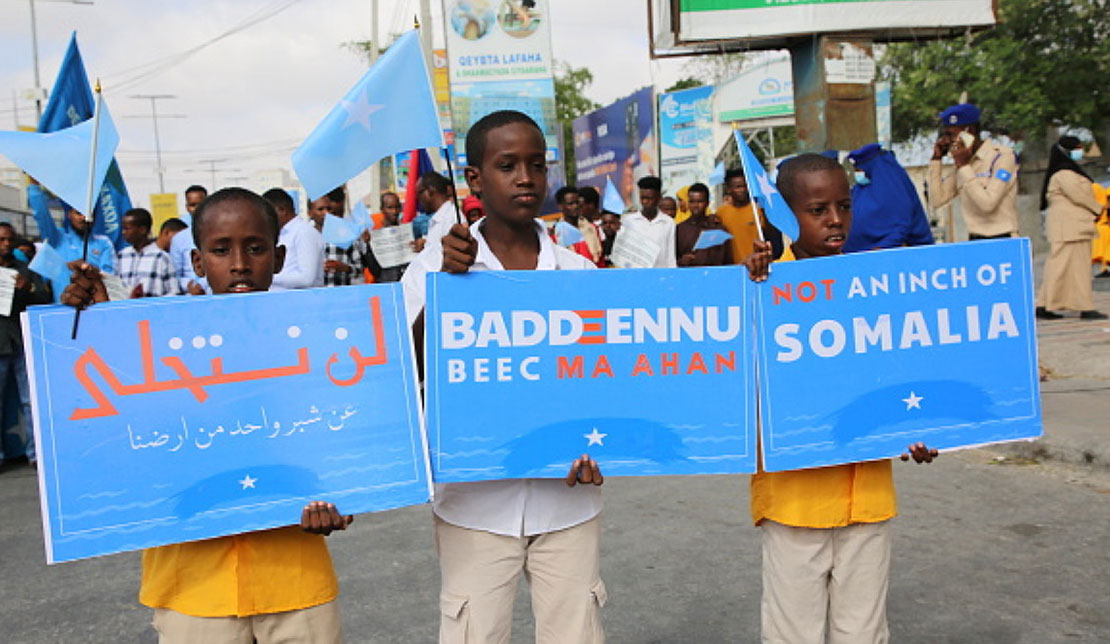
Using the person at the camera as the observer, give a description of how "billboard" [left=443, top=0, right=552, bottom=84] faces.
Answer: facing the viewer

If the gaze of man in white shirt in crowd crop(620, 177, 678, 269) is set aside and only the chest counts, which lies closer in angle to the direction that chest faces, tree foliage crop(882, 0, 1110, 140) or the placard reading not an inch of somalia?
the placard reading not an inch of somalia

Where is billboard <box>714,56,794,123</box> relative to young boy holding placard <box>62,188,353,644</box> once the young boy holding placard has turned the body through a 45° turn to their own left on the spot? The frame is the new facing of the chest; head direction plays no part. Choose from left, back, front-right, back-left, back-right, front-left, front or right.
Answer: left

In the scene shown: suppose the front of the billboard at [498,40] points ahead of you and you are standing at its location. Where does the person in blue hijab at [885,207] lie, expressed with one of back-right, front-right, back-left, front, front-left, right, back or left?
front

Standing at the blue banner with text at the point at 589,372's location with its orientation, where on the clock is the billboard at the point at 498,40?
The billboard is roughly at 6 o'clock from the blue banner with text.

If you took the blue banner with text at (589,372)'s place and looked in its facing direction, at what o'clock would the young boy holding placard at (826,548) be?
The young boy holding placard is roughly at 9 o'clock from the blue banner with text.

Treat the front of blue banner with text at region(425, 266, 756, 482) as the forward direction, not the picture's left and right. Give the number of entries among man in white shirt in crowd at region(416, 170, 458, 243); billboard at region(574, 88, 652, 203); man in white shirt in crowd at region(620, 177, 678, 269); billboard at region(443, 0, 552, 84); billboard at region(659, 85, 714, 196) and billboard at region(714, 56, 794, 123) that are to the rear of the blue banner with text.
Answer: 6

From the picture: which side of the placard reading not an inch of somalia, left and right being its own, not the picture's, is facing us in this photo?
front

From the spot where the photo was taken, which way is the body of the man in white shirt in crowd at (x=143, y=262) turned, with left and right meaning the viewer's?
facing the viewer and to the left of the viewer

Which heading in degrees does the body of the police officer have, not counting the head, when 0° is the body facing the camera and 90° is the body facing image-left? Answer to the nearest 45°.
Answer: approximately 45°

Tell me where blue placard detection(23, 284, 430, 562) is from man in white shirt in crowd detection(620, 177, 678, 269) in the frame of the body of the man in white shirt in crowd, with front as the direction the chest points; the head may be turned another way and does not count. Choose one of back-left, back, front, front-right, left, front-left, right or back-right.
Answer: front

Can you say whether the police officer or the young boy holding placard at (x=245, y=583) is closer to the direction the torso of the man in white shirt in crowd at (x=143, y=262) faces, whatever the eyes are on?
the young boy holding placard

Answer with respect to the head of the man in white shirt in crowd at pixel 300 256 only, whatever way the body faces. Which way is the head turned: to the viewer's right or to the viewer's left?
to the viewer's left

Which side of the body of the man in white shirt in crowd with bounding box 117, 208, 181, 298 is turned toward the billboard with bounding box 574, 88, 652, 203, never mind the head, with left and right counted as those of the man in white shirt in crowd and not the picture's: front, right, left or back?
back

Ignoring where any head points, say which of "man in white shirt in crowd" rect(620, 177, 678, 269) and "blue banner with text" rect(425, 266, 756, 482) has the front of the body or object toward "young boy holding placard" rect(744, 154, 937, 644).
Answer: the man in white shirt in crowd
